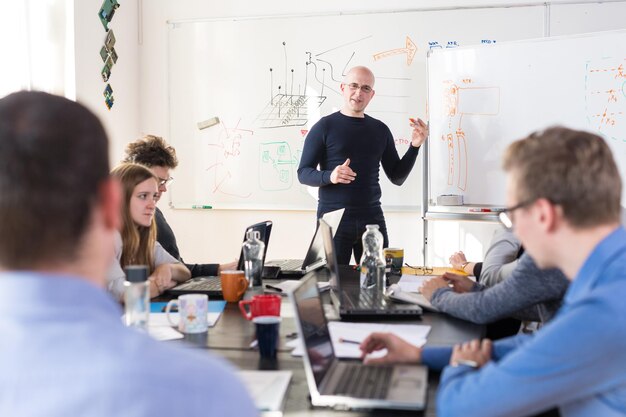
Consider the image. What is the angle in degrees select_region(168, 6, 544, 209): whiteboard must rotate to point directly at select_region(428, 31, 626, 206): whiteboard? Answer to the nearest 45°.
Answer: approximately 45° to its left

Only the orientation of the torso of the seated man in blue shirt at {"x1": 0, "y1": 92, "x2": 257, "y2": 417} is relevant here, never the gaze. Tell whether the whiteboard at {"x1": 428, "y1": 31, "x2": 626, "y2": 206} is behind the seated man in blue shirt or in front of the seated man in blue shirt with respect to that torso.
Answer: in front

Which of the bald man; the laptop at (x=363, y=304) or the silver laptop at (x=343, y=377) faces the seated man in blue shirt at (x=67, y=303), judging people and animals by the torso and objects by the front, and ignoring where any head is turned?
the bald man

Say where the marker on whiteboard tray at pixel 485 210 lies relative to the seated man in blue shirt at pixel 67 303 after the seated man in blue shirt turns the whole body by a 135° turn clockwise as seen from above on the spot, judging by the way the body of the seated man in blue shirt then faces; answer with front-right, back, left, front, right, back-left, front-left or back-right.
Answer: left

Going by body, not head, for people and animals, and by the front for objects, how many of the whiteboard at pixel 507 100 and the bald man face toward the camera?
2

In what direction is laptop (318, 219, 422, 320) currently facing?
to the viewer's right

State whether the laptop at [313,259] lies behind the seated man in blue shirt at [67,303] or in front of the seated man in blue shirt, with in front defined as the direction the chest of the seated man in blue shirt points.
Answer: in front

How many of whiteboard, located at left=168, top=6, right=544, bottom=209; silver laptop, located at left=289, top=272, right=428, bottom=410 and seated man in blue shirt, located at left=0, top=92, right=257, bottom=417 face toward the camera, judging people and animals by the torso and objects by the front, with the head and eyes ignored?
1

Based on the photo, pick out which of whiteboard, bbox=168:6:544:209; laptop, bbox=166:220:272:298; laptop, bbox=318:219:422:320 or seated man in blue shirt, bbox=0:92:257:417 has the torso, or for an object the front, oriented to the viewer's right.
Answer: laptop, bbox=318:219:422:320

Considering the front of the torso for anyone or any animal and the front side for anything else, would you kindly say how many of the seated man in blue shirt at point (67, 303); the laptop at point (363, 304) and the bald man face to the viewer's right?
1

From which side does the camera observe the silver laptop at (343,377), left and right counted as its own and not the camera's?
right
